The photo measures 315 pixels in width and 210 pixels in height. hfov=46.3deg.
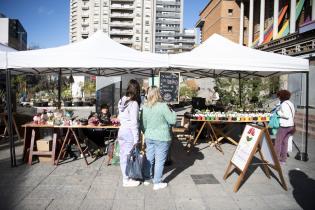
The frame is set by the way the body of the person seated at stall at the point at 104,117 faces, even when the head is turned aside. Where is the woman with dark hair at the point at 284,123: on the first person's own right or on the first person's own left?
on the first person's own left

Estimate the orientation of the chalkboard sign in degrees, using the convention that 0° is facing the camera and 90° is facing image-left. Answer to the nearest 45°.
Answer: approximately 0°

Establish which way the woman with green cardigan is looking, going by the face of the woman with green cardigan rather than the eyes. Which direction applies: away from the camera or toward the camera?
away from the camera

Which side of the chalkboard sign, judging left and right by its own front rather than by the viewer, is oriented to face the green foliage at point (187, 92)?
back

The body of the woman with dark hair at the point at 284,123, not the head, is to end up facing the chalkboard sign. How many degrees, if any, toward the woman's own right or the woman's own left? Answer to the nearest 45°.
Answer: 0° — they already face it

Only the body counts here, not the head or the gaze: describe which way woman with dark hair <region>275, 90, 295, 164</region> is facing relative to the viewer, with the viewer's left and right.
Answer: facing to the left of the viewer

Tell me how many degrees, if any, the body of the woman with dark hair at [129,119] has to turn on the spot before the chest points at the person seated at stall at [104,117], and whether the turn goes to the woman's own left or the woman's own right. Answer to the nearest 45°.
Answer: approximately 90° to the woman's own left
